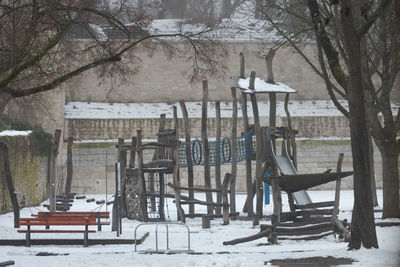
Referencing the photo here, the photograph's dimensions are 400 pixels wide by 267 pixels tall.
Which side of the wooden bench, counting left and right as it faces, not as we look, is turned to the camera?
front

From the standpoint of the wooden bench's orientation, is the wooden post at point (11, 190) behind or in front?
behind
